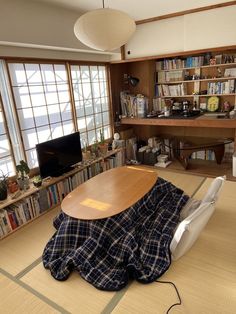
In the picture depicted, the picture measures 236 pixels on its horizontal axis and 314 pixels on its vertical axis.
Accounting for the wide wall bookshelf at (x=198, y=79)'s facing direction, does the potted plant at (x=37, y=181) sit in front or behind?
in front

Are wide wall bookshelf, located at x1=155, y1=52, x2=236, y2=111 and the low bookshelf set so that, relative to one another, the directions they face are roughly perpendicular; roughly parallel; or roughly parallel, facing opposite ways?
roughly perpendicular

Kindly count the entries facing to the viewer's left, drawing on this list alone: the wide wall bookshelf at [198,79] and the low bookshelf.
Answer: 0

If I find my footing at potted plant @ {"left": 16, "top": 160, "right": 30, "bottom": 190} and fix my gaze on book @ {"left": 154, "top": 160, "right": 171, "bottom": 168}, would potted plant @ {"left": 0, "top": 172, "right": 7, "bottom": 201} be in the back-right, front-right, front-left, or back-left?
back-right

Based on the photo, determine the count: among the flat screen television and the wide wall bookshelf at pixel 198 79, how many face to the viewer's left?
0

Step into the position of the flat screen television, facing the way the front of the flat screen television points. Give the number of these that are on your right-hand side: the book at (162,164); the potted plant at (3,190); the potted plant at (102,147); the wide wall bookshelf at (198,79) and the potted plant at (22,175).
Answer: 2

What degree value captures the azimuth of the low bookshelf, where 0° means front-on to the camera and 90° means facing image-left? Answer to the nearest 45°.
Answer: approximately 315°

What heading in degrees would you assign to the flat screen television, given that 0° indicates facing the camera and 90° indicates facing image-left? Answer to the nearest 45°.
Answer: approximately 315°

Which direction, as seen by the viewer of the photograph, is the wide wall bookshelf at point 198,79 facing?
facing the viewer

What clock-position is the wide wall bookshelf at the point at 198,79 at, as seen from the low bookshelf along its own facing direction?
The wide wall bookshelf is roughly at 10 o'clock from the low bookshelf.

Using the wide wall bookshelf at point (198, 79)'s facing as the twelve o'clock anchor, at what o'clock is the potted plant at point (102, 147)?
The potted plant is roughly at 2 o'clock from the wide wall bookshelf.

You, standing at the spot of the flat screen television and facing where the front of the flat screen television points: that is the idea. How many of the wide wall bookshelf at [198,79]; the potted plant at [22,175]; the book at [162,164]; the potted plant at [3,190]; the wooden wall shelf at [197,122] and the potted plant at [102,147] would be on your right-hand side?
2

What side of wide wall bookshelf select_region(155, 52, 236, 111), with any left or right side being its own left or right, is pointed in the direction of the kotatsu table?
front
